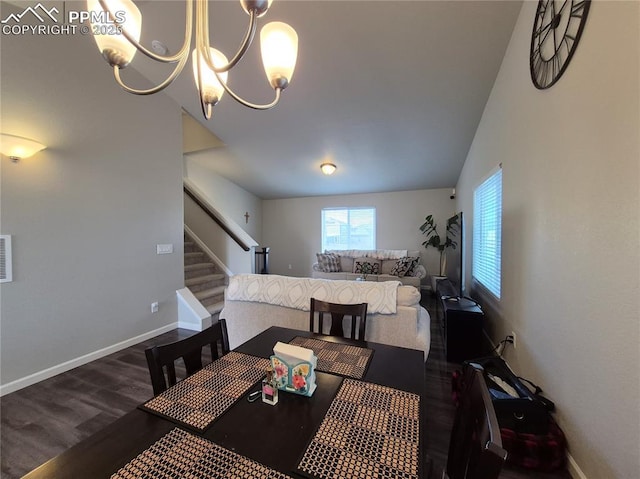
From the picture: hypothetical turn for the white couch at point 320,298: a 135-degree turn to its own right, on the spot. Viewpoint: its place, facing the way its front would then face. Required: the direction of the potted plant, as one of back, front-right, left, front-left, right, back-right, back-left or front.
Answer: left

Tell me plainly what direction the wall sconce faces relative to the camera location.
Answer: facing the viewer and to the right of the viewer

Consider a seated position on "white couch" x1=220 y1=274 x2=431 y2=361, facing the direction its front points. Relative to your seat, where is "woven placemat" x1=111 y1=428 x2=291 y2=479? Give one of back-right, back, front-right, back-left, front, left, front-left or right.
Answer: back

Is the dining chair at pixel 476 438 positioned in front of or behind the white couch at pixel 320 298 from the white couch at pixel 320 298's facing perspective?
behind

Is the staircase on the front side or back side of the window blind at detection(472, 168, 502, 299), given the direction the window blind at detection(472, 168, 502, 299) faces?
on the front side

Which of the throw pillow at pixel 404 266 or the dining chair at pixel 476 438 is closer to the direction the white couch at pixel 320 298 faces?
the throw pillow

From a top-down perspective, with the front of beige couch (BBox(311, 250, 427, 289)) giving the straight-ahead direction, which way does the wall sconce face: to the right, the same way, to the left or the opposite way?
to the left

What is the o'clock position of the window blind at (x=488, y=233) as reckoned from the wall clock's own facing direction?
The window blind is roughly at 4 o'clock from the wall clock.

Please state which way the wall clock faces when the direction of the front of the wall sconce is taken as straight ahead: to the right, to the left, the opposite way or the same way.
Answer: the opposite way

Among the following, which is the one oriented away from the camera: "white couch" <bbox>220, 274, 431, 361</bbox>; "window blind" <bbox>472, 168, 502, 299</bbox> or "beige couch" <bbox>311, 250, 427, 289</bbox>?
"white couch" <bbox>220, 274, 431, 361</bbox>

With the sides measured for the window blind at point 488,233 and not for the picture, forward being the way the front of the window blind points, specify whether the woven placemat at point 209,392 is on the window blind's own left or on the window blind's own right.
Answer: on the window blind's own left

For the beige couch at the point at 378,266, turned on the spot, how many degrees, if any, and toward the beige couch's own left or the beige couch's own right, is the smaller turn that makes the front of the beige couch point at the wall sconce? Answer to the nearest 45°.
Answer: approximately 45° to the beige couch's own right

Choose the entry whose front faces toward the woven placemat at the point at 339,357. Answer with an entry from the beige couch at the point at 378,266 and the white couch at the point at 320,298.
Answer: the beige couch at the point at 378,266

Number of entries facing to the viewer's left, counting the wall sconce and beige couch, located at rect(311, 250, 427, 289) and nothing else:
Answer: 0

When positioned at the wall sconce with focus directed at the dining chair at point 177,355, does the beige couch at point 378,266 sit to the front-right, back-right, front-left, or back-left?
front-left

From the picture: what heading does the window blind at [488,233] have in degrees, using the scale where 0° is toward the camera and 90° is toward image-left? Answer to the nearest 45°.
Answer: approximately 90°

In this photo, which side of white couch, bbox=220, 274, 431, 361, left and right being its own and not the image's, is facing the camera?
back

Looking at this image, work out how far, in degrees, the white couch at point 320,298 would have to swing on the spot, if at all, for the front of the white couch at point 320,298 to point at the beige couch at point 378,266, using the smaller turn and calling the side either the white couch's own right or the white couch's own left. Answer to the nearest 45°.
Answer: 0° — it already faces it

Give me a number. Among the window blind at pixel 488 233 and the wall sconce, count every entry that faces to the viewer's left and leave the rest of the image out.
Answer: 1

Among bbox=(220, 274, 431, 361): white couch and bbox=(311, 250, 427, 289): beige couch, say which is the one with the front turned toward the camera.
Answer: bbox=(311, 250, 427, 289): beige couch

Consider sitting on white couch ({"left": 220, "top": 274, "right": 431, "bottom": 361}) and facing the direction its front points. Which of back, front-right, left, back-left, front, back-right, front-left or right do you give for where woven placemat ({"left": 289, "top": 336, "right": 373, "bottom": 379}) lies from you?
back

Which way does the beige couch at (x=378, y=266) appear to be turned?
toward the camera

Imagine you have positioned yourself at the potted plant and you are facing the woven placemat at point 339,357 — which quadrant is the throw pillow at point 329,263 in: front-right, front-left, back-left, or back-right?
front-right
